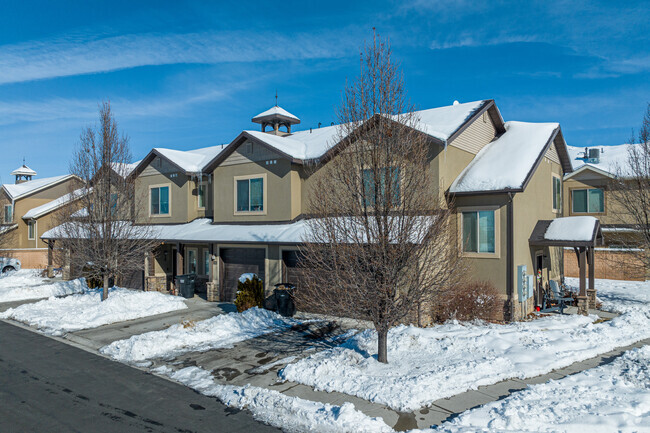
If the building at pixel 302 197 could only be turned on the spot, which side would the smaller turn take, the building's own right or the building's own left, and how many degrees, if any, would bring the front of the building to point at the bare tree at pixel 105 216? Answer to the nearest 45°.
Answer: approximately 45° to the building's own right

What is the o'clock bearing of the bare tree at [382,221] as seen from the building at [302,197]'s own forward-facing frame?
The bare tree is roughly at 10 o'clock from the building.

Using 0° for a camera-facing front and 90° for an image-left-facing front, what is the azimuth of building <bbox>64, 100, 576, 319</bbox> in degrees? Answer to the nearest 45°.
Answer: approximately 45°

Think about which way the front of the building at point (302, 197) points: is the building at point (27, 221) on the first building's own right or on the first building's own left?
on the first building's own right

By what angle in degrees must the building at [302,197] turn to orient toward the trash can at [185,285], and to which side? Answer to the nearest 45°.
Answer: approximately 45° to its right

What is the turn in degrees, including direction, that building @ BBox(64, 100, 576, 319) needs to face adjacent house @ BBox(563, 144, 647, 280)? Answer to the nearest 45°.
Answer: approximately 180°
